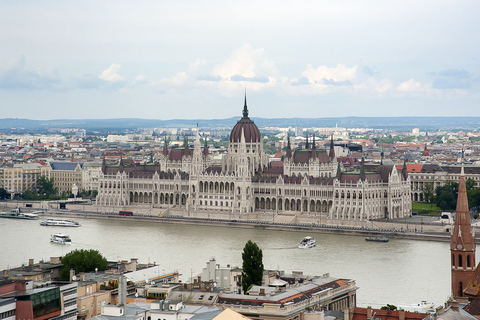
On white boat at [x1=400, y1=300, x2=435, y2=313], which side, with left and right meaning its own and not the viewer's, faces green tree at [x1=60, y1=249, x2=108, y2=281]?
front

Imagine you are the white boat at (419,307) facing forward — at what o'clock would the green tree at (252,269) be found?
The green tree is roughly at 11 o'clock from the white boat.

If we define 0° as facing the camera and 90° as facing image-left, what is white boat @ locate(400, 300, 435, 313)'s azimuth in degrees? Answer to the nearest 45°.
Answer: approximately 90°
